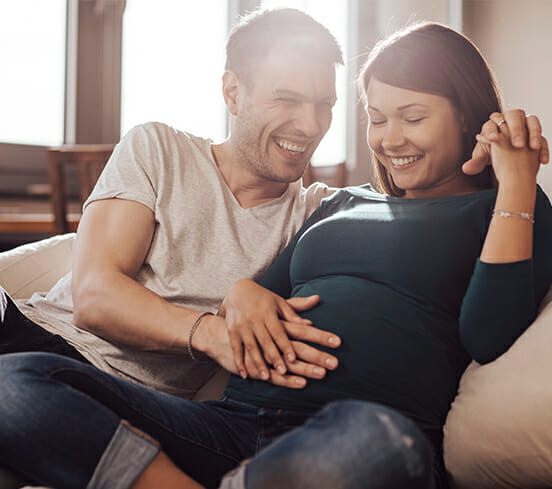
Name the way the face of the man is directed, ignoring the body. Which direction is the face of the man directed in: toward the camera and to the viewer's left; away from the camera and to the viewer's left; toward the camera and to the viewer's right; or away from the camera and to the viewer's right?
toward the camera and to the viewer's right

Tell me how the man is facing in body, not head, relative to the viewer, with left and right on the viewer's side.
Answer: facing the viewer and to the right of the viewer

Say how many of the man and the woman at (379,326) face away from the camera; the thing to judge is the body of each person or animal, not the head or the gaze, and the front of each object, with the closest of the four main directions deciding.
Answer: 0

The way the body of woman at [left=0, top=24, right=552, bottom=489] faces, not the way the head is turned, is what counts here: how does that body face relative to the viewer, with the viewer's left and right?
facing the viewer and to the left of the viewer
